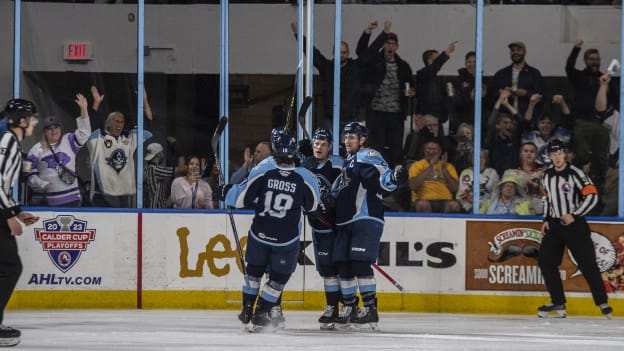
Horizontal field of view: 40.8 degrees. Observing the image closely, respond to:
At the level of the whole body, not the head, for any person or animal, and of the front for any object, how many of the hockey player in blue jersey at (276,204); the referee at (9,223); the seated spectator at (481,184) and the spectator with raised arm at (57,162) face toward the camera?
2

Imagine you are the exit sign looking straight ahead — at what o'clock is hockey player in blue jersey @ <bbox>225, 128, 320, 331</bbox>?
The hockey player in blue jersey is roughly at 11 o'clock from the exit sign.

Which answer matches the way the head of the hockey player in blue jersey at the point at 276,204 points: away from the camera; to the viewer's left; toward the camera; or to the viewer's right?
away from the camera

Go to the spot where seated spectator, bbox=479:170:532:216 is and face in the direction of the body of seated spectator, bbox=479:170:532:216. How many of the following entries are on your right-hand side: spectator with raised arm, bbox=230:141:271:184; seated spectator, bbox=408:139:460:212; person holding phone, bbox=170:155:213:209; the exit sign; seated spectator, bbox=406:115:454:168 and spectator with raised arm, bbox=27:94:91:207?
6

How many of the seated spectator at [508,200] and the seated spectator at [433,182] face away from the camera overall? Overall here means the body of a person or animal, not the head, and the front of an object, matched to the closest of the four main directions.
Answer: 0

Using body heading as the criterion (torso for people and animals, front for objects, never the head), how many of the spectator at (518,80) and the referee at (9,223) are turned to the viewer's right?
1

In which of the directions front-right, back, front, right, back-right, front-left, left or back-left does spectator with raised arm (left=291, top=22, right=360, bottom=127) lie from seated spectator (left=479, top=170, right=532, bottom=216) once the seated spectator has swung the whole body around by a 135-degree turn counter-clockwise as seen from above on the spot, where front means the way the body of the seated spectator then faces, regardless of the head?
back-left

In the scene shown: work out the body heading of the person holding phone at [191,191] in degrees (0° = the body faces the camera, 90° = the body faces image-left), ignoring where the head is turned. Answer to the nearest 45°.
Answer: approximately 0°

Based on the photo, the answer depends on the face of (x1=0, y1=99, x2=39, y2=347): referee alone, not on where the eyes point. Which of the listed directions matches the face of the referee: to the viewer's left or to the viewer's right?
to the viewer's right

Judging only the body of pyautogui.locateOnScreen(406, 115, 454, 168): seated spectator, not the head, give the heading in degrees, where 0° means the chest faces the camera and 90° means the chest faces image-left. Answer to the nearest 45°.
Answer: approximately 0°

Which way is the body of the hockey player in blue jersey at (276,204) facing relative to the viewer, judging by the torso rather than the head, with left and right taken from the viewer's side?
facing away from the viewer
